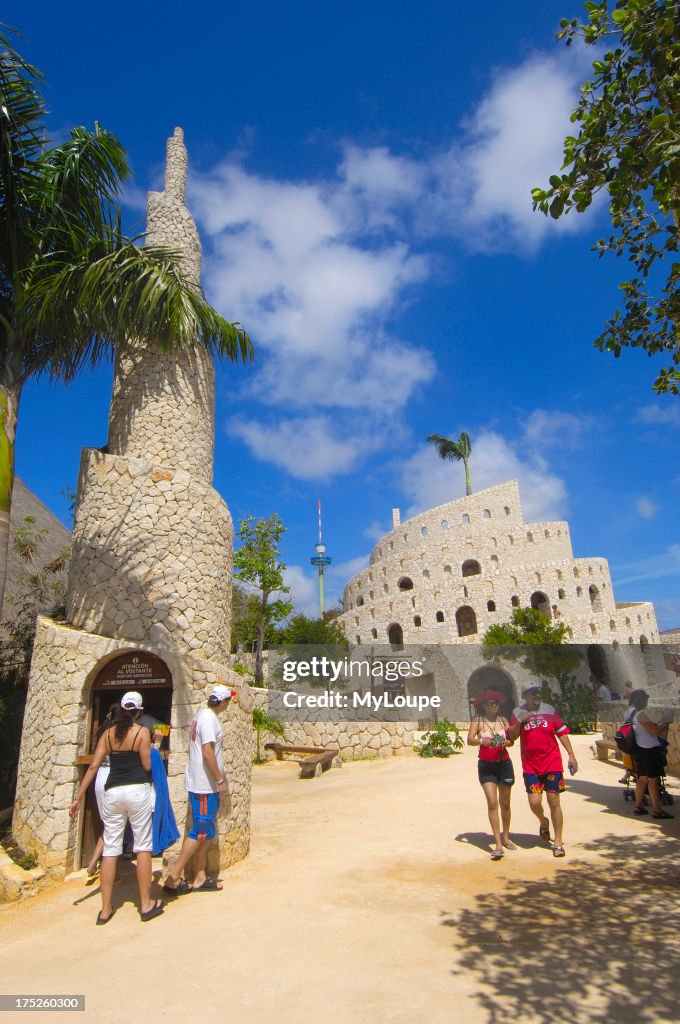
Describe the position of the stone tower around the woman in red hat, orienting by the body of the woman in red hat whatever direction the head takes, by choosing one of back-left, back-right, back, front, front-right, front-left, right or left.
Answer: right

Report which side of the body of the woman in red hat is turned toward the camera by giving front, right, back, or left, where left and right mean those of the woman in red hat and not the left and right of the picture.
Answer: front

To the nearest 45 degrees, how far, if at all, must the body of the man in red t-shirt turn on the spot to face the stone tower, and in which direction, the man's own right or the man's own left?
approximately 90° to the man's own right

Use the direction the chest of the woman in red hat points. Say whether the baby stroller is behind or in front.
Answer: behind

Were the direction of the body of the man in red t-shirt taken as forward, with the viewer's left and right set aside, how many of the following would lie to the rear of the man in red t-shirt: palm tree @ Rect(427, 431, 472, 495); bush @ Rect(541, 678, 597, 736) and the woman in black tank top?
2

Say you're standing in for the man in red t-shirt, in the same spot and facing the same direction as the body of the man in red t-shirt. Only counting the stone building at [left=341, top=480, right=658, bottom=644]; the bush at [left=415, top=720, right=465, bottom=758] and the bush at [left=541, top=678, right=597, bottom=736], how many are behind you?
3

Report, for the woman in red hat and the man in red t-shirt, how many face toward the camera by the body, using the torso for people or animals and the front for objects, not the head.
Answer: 2

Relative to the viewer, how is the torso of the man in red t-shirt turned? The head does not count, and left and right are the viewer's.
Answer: facing the viewer

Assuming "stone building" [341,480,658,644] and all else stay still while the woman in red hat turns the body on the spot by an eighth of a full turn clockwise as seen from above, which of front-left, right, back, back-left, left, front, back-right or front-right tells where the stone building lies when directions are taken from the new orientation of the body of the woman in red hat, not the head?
back-right

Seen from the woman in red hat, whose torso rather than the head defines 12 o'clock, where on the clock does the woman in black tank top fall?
The woman in black tank top is roughly at 2 o'clock from the woman in red hat.

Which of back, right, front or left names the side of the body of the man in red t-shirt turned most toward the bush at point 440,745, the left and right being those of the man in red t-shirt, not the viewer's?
back

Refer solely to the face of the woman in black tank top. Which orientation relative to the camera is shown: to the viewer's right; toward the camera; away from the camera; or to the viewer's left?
away from the camera
